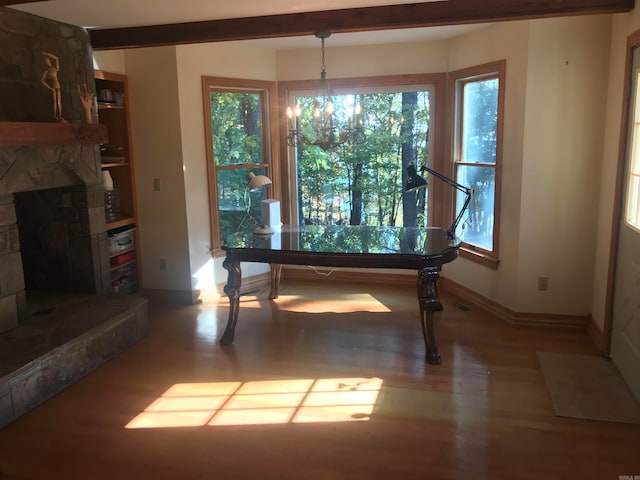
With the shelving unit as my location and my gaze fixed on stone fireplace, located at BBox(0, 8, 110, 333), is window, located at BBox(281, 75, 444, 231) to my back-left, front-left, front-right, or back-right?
back-left

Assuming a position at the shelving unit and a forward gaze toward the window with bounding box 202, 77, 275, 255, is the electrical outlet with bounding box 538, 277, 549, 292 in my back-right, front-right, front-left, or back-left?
front-right

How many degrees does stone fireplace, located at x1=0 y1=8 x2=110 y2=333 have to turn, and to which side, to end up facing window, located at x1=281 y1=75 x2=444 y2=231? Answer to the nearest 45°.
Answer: approximately 45° to its left

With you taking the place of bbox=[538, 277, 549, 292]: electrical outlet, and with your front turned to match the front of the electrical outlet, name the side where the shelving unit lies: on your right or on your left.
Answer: on your right

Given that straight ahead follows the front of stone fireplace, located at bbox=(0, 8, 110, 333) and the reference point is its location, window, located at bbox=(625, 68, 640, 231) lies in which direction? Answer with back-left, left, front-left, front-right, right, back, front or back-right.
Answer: front

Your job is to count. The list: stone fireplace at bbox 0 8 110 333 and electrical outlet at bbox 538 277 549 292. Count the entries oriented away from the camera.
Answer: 0

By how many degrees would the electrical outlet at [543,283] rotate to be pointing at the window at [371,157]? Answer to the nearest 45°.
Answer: approximately 135° to its right

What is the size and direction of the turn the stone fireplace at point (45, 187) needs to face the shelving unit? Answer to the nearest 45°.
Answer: approximately 90° to its left

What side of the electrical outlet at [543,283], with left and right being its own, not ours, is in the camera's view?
front

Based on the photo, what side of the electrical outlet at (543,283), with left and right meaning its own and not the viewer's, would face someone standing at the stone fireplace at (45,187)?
right

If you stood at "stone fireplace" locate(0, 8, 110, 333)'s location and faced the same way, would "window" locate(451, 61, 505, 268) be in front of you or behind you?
in front

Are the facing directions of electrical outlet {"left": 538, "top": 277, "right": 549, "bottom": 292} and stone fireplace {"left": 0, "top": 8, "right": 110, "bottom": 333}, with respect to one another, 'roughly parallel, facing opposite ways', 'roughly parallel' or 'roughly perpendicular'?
roughly perpendicular

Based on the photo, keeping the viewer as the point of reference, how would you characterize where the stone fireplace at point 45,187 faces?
facing the viewer and to the right of the viewer
